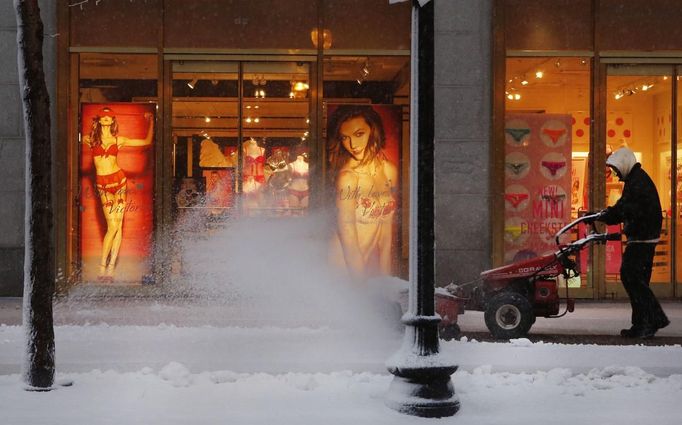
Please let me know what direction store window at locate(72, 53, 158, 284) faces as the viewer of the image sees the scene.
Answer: facing the viewer

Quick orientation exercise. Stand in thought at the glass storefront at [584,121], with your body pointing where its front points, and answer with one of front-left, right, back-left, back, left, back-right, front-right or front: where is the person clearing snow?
front

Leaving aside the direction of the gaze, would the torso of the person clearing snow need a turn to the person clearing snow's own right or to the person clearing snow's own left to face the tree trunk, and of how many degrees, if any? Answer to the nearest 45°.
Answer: approximately 45° to the person clearing snow's own left

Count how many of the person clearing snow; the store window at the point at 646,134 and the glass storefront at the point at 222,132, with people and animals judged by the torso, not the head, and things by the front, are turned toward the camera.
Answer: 2

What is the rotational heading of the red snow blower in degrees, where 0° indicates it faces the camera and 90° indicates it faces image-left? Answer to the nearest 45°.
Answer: approximately 90°

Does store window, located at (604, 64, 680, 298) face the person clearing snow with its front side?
yes

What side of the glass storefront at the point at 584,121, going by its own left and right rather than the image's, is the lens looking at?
front

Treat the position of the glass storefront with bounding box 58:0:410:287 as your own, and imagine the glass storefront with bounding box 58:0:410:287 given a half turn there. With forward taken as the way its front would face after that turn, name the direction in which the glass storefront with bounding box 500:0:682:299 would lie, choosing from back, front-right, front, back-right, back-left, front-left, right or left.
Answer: right

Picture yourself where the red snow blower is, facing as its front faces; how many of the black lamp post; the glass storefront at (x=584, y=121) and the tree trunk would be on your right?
1

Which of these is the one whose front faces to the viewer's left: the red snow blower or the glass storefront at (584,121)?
the red snow blower

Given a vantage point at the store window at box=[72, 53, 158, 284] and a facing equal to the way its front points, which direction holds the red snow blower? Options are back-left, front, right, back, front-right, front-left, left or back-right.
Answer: front-left

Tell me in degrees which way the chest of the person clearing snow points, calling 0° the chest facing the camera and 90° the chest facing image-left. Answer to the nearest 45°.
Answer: approximately 90°

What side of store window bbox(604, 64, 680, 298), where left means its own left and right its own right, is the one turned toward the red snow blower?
front

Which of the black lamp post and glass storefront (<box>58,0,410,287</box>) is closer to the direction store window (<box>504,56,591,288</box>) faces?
the black lamp post

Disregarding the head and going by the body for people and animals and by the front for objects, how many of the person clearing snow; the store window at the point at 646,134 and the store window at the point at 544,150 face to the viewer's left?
1

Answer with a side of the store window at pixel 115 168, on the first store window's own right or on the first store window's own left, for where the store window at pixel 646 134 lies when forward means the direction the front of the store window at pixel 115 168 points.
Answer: on the first store window's own left
